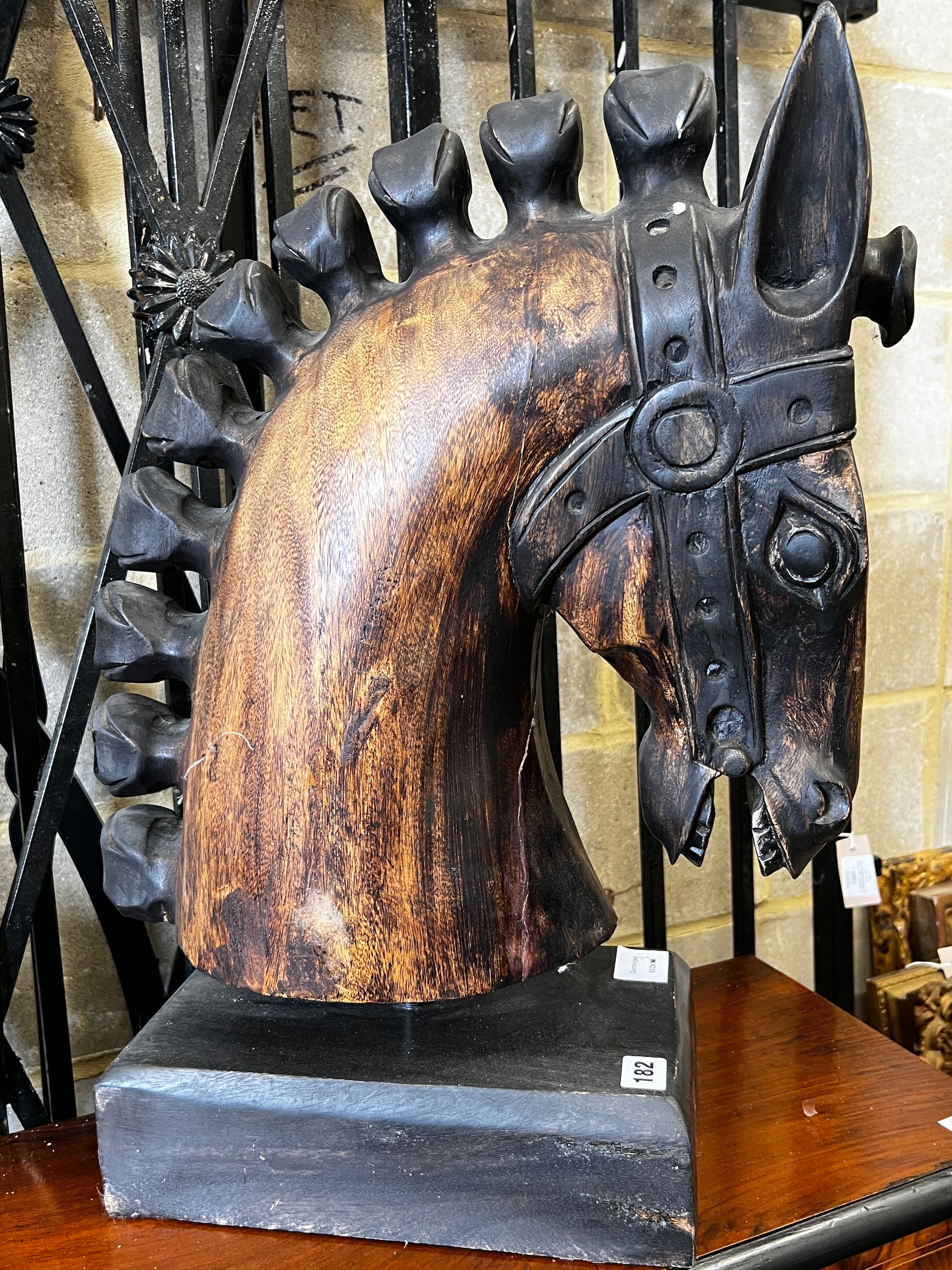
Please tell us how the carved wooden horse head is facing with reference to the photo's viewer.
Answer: facing to the right of the viewer

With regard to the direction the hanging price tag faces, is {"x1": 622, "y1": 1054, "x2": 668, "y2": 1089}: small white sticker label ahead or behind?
ahead

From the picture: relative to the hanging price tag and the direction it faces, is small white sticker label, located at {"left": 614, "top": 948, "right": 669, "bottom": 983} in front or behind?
in front

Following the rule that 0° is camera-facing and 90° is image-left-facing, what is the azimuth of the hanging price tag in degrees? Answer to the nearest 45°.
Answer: approximately 0°
